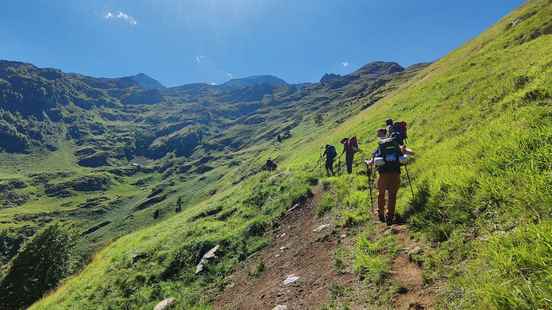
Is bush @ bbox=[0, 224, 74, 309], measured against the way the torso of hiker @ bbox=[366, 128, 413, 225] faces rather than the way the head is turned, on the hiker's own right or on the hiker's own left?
on the hiker's own left

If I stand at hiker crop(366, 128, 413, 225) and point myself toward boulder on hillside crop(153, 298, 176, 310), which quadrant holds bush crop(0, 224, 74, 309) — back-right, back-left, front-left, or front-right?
front-right

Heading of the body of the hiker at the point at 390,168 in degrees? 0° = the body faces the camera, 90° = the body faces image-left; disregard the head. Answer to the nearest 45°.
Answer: approximately 180°
